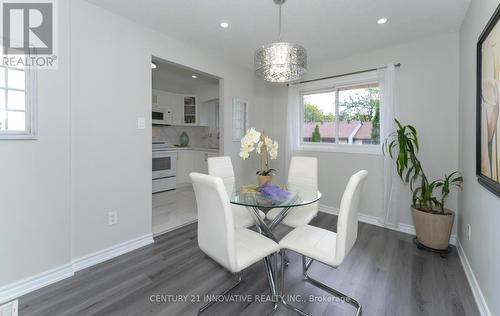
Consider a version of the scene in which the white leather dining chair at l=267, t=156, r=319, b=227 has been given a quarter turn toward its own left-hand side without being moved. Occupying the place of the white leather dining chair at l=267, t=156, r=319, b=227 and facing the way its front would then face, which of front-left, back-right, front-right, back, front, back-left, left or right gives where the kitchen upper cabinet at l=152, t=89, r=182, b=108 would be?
back

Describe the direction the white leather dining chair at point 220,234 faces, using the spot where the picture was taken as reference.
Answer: facing away from the viewer and to the right of the viewer

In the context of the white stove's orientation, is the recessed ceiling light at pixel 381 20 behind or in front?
in front

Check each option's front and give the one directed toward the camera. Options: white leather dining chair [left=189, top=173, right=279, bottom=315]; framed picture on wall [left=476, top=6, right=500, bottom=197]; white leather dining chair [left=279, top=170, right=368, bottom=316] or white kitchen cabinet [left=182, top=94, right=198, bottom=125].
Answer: the white kitchen cabinet

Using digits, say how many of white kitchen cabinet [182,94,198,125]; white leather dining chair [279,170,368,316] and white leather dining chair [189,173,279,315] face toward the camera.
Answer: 1

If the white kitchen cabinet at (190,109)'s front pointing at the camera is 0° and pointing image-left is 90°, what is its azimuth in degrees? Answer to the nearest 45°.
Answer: approximately 0°

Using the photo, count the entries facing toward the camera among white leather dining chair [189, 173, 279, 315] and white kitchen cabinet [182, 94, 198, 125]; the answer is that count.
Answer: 1
